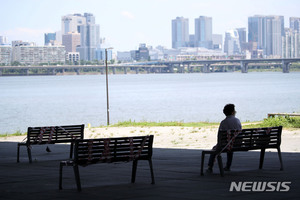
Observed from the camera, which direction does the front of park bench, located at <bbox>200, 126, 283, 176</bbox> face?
facing away from the viewer and to the left of the viewer

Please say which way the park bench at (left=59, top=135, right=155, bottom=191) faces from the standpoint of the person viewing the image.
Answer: facing away from the viewer and to the left of the viewer

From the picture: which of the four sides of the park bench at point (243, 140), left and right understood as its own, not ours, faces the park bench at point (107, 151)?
left

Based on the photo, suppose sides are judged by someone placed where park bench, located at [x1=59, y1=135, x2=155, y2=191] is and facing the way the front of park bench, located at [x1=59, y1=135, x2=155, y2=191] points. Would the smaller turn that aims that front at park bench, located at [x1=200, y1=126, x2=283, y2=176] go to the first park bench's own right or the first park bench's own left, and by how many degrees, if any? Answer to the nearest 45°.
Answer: approximately 90° to the first park bench's own right

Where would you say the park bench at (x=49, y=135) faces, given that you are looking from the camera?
facing away from the viewer and to the left of the viewer
